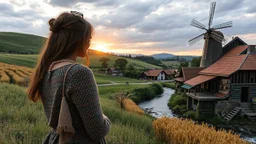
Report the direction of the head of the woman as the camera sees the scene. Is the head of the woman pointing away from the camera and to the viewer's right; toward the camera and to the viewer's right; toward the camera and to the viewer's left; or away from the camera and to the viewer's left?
away from the camera and to the viewer's right

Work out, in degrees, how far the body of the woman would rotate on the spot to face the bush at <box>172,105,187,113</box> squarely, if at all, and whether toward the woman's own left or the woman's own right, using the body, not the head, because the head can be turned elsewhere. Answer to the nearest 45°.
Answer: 0° — they already face it

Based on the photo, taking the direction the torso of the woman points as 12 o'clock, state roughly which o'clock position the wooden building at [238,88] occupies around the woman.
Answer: The wooden building is roughly at 12 o'clock from the woman.

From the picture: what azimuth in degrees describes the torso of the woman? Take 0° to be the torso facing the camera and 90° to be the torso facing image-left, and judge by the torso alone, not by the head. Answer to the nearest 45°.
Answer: approximately 225°

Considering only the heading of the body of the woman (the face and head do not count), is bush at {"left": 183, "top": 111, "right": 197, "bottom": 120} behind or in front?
in front
